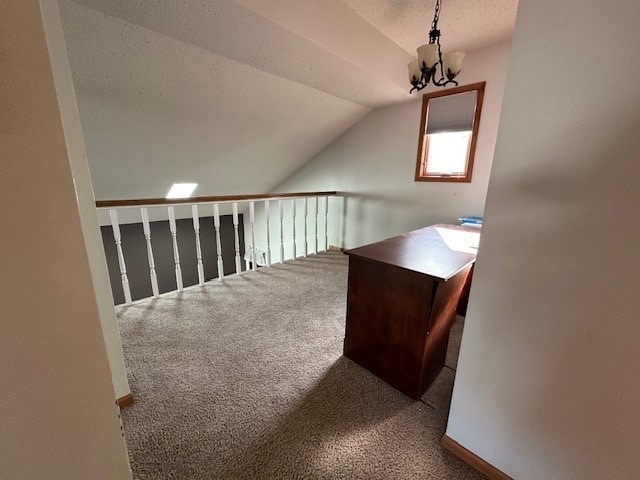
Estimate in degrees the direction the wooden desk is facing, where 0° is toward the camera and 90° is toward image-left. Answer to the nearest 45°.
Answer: approximately 315°

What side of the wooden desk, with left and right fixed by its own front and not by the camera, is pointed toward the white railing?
back

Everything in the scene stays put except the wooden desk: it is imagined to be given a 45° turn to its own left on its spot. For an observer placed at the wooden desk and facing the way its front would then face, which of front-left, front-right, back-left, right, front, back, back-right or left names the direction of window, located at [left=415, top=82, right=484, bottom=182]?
left
